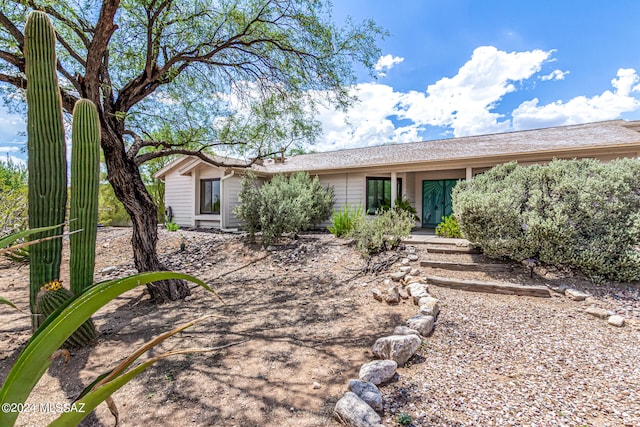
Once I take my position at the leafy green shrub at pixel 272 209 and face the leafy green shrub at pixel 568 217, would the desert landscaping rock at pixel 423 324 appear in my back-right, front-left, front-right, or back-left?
front-right

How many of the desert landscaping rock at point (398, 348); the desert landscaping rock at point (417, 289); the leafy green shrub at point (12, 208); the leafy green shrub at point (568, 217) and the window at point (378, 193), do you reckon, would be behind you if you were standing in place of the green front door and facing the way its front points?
0

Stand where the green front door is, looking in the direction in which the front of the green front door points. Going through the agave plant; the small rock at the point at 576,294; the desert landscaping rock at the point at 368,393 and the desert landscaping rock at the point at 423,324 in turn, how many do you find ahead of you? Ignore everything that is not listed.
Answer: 4

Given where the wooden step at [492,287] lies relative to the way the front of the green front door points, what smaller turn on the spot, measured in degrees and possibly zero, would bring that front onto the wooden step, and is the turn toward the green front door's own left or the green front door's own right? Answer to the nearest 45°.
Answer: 0° — it already faces it

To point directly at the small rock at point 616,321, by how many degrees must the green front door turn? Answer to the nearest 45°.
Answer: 0° — it already faces it

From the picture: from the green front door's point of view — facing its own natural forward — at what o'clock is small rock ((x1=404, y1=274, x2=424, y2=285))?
The small rock is roughly at 12 o'clock from the green front door.

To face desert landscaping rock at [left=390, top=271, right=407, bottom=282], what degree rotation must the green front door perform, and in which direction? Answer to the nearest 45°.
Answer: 0° — it already faces it

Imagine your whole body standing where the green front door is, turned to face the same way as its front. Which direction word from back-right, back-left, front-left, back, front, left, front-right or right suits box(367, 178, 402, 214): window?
front-right

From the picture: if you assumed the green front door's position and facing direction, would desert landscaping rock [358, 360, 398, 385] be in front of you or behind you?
in front

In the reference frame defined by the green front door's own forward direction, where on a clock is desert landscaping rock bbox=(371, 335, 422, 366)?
The desert landscaping rock is roughly at 12 o'clock from the green front door.

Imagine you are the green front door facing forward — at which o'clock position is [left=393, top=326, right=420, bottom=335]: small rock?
The small rock is roughly at 12 o'clock from the green front door.

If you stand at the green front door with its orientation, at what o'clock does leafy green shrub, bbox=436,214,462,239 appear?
The leafy green shrub is roughly at 12 o'clock from the green front door.

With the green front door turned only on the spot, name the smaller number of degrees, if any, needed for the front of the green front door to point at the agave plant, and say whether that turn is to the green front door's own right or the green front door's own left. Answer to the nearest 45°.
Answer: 0° — it already faces it

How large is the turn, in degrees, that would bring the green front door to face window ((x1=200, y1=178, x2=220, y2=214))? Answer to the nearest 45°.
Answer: approximately 90° to its right

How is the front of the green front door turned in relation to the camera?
facing the viewer

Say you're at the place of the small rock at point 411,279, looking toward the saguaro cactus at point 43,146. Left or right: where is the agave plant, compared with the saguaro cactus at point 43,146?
left

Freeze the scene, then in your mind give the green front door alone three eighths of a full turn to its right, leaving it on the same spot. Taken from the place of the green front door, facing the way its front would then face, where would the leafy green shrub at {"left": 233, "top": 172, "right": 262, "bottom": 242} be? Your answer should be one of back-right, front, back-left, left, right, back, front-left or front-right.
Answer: left

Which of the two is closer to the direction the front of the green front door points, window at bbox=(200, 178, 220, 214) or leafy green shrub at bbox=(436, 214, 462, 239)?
the leafy green shrub

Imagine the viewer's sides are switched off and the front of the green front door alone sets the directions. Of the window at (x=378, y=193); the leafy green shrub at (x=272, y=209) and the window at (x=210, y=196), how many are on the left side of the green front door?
0

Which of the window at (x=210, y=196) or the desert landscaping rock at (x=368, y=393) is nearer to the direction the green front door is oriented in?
the desert landscaping rock

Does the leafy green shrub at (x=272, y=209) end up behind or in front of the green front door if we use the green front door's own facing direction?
in front
